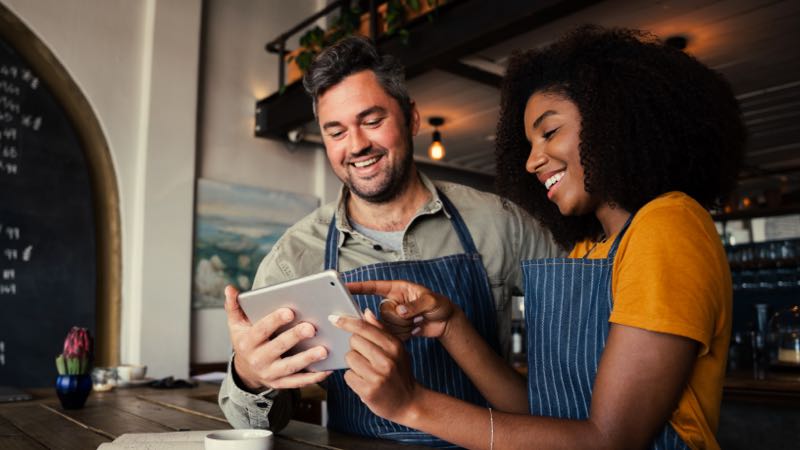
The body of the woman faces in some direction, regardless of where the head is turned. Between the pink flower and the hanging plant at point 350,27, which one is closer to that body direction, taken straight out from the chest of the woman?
the pink flower

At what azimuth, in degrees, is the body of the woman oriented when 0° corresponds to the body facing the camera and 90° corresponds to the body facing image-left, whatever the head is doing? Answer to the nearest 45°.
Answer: approximately 45°

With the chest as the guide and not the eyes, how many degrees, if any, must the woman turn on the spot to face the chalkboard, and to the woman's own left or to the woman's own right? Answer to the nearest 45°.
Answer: approximately 90° to the woman's own right

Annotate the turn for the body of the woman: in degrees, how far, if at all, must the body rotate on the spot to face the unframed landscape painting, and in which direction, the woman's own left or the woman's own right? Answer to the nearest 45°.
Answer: approximately 90° to the woman's own right

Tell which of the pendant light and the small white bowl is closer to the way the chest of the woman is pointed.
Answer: the small white bowl

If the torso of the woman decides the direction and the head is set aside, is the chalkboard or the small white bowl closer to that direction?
the small white bowl
